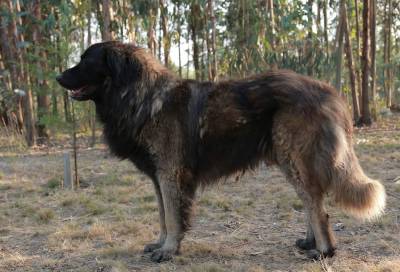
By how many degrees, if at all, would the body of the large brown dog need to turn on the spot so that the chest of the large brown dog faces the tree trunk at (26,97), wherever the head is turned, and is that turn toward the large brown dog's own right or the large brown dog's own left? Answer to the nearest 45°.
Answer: approximately 45° to the large brown dog's own right

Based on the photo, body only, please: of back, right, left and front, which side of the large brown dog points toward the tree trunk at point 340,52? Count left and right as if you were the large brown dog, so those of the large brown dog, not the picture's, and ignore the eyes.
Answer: right

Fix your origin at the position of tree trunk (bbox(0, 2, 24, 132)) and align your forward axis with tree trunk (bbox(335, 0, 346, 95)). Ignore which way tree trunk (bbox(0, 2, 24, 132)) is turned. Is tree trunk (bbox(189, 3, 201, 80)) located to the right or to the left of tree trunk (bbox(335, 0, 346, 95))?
left

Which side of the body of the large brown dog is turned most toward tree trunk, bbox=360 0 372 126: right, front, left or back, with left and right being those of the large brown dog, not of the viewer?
right

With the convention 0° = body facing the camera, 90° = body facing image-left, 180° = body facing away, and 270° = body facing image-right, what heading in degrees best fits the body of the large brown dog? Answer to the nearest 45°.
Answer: approximately 90°

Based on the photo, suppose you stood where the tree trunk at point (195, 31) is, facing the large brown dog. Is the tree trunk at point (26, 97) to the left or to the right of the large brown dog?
right

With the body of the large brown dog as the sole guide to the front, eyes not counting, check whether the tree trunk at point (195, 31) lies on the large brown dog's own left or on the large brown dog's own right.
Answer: on the large brown dog's own right

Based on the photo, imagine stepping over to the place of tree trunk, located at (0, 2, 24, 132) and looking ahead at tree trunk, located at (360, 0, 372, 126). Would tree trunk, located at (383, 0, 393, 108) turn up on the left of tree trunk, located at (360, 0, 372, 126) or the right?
left
